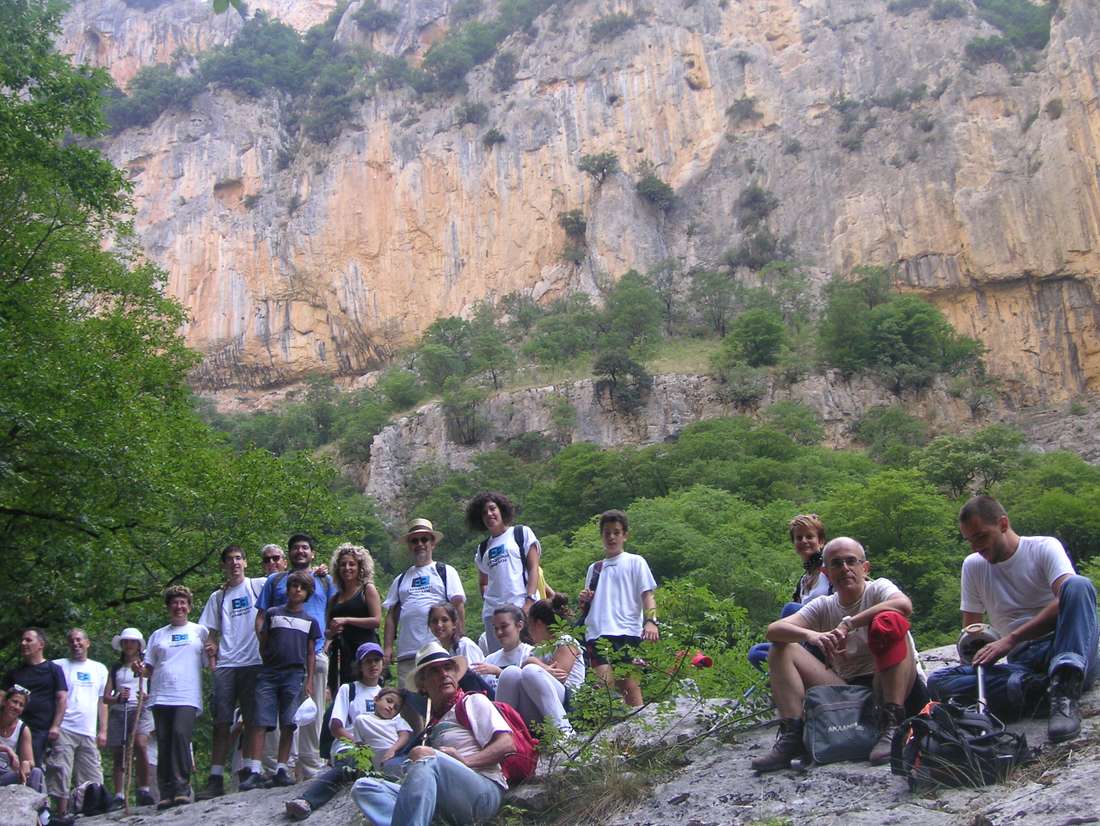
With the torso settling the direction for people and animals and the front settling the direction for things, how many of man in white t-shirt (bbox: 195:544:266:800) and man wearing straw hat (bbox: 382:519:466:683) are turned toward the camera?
2

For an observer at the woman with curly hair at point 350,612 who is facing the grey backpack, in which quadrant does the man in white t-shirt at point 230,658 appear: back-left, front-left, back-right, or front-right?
back-right

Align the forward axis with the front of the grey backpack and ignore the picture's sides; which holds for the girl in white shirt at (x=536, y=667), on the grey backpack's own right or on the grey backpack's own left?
on the grey backpack's own right

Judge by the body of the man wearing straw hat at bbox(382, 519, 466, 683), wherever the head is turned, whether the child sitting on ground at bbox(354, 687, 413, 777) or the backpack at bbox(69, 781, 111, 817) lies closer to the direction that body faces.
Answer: the child sitting on ground

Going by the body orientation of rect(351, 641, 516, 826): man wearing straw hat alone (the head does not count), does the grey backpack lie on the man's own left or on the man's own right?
on the man's own left
